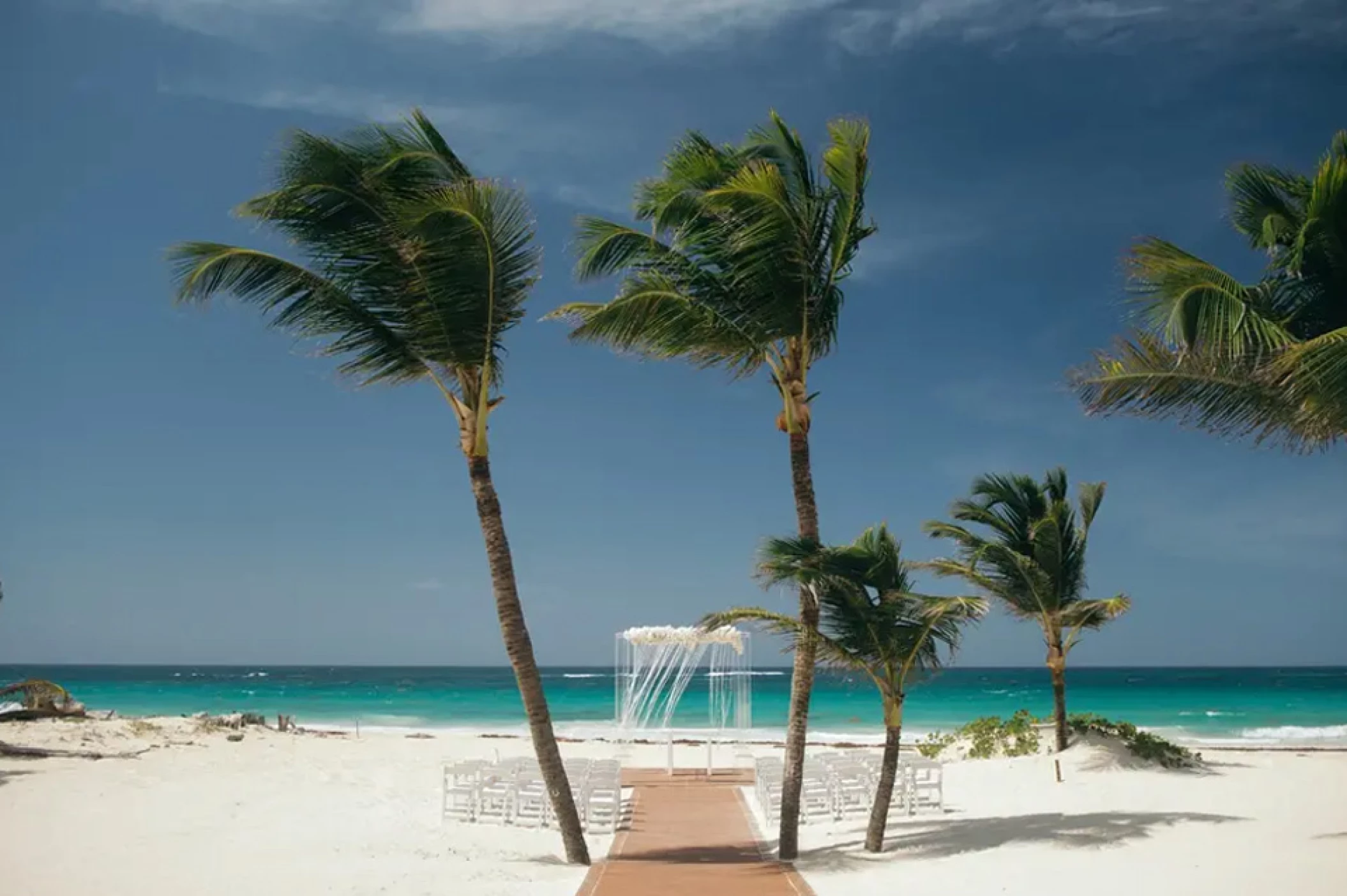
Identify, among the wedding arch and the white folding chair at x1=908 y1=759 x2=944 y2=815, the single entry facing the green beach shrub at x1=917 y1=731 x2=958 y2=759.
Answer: the white folding chair

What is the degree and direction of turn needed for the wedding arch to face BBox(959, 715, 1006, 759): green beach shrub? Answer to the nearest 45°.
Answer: approximately 90° to its left

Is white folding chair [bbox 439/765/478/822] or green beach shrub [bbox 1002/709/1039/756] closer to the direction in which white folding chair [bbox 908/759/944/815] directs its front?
the green beach shrub

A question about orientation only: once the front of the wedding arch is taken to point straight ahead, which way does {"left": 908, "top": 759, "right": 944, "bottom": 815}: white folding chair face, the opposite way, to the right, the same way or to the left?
the opposite way

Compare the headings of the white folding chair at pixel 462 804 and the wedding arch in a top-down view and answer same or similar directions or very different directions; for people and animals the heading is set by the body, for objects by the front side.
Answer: very different directions

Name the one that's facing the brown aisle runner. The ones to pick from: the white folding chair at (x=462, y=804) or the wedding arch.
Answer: the wedding arch

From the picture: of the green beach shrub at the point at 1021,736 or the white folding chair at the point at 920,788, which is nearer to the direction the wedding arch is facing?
the white folding chair

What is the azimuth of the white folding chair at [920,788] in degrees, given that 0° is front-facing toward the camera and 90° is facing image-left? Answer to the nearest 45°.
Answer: approximately 180°

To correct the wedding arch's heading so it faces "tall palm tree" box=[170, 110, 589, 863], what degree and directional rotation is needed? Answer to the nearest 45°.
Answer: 0° — it already faces it

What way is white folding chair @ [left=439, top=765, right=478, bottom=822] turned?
away from the camera

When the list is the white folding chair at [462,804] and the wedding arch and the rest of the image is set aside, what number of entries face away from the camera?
1

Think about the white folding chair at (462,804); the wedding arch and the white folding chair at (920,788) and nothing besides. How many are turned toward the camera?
1

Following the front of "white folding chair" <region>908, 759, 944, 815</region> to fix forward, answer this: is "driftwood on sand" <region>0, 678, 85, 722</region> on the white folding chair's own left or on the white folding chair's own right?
on the white folding chair's own left
